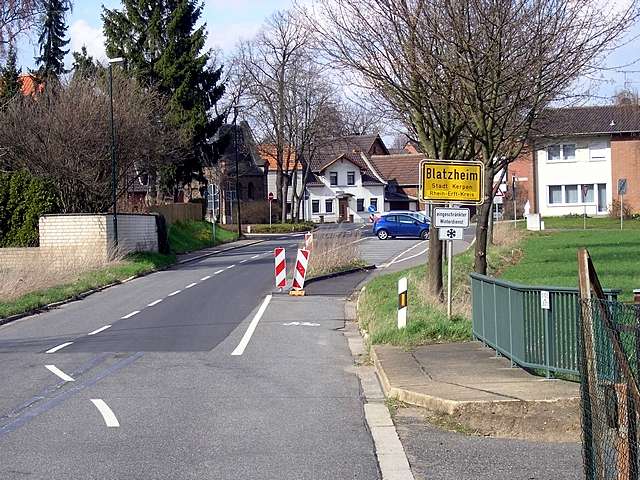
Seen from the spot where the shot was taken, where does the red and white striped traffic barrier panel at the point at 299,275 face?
facing the viewer

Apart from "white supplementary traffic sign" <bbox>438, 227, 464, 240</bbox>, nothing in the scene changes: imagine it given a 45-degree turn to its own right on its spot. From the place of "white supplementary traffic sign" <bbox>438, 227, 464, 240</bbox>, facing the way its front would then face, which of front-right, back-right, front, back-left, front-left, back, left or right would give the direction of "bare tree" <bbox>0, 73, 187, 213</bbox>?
right

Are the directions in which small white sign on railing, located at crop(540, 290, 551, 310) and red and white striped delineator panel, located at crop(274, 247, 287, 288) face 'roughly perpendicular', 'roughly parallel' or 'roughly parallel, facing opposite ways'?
roughly parallel

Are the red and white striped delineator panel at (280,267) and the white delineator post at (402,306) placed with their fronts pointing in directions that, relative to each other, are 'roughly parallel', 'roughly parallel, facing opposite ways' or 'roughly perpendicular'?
roughly parallel

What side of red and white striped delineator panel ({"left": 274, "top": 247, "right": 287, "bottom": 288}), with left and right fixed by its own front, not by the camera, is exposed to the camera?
front

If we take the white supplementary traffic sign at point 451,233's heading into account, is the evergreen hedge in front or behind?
behind

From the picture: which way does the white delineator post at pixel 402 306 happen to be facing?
toward the camera

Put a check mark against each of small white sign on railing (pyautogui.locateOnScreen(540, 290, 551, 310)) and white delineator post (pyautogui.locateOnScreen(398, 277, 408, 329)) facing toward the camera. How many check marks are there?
2

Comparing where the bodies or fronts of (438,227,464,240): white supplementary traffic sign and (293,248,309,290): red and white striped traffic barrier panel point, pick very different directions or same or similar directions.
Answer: same or similar directions

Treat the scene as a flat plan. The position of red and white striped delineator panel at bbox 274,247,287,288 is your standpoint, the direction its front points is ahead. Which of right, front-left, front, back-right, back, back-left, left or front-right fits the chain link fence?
front

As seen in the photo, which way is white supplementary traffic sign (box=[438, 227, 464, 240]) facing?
toward the camera

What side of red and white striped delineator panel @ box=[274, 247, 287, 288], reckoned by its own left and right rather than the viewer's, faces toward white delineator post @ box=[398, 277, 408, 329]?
front

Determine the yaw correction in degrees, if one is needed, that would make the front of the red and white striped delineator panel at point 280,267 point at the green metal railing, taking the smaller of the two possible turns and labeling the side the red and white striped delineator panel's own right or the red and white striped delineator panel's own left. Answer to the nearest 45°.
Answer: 0° — it already faces it

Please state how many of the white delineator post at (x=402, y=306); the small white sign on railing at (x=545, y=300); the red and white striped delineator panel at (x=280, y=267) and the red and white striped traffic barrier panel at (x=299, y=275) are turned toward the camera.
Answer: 4

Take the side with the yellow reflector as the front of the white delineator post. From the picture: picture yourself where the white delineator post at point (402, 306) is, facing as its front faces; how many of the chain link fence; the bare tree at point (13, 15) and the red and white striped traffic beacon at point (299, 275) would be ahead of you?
1

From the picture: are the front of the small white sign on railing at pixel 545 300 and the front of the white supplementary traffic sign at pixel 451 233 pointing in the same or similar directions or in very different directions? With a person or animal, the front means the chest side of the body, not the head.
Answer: same or similar directions

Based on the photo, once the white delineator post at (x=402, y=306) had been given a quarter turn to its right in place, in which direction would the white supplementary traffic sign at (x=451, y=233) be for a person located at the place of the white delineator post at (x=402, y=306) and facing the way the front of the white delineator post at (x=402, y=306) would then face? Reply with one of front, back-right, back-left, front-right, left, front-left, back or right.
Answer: back-right
